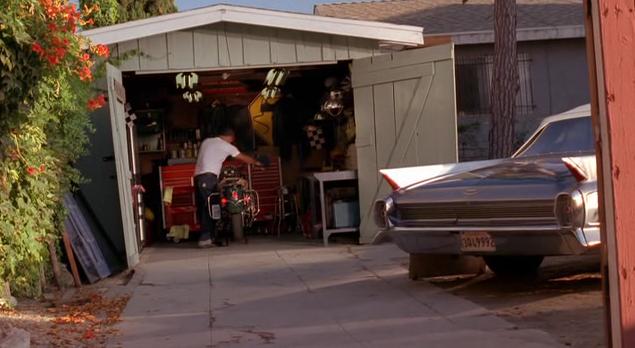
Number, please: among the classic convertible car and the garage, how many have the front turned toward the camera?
1

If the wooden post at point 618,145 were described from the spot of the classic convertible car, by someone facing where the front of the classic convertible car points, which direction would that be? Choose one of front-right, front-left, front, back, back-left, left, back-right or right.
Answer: back-right

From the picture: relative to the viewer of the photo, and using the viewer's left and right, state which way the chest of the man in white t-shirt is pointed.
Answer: facing away from the viewer and to the right of the viewer

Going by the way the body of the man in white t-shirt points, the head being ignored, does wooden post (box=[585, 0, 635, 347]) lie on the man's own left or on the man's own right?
on the man's own right

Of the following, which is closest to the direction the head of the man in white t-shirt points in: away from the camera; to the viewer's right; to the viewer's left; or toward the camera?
to the viewer's right

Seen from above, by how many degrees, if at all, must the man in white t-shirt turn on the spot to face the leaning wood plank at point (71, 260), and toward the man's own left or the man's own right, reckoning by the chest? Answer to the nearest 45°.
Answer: approximately 180°

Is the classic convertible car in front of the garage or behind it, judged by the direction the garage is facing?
in front

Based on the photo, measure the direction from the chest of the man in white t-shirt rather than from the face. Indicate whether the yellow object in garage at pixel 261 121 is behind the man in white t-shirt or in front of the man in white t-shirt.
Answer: in front
